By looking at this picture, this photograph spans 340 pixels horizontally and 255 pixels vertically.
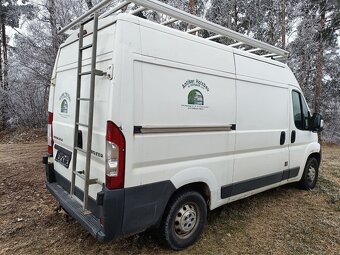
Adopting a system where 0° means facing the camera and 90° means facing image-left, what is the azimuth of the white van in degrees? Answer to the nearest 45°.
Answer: approximately 225°
